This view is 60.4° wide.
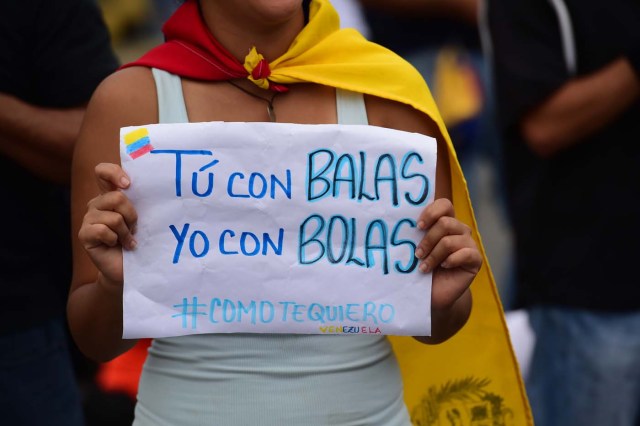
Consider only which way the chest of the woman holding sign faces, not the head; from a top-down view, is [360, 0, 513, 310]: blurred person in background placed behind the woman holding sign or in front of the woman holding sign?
behind

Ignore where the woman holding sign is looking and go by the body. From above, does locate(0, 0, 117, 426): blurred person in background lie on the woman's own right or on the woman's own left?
on the woman's own right

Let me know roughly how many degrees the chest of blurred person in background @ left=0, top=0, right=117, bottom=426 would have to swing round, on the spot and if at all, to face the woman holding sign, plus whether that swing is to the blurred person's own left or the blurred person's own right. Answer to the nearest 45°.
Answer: approximately 45° to the blurred person's own left

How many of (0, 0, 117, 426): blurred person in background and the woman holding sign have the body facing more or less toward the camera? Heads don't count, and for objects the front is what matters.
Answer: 2

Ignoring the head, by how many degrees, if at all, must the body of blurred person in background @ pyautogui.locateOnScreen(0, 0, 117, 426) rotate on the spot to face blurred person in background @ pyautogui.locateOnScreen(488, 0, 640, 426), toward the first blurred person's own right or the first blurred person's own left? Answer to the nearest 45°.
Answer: approximately 90° to the first blurred person's own left

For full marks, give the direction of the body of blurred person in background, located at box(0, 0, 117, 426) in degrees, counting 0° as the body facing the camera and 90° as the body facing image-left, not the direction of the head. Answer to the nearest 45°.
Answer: approximately 0°

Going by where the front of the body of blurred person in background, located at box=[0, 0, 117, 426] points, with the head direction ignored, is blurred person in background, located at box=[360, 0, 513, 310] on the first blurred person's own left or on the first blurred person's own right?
on the first blurred person's own left
